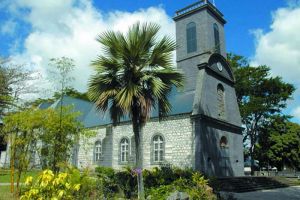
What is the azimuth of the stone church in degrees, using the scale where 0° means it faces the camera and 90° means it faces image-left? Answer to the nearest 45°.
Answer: approximately 315°

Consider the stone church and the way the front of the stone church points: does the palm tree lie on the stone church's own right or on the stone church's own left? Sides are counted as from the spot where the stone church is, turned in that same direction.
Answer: on the stone church's own right

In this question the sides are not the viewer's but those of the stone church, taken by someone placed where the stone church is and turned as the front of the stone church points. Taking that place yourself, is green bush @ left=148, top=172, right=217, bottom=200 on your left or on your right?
on your right

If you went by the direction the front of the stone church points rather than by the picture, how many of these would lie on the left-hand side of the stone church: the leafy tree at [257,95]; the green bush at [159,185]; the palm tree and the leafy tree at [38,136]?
1

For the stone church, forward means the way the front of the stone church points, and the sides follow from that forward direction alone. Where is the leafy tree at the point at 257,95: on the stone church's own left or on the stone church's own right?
on the stone church's own left

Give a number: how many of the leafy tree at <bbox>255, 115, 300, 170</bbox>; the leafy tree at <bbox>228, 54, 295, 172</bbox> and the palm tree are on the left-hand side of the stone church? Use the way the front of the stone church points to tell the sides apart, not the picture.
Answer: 2

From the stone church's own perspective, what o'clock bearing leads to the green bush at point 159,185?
The green bush is roughly at 2 o'clock from the stone church.

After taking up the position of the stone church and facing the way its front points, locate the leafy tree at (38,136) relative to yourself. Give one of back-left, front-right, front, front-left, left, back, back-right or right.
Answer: right
